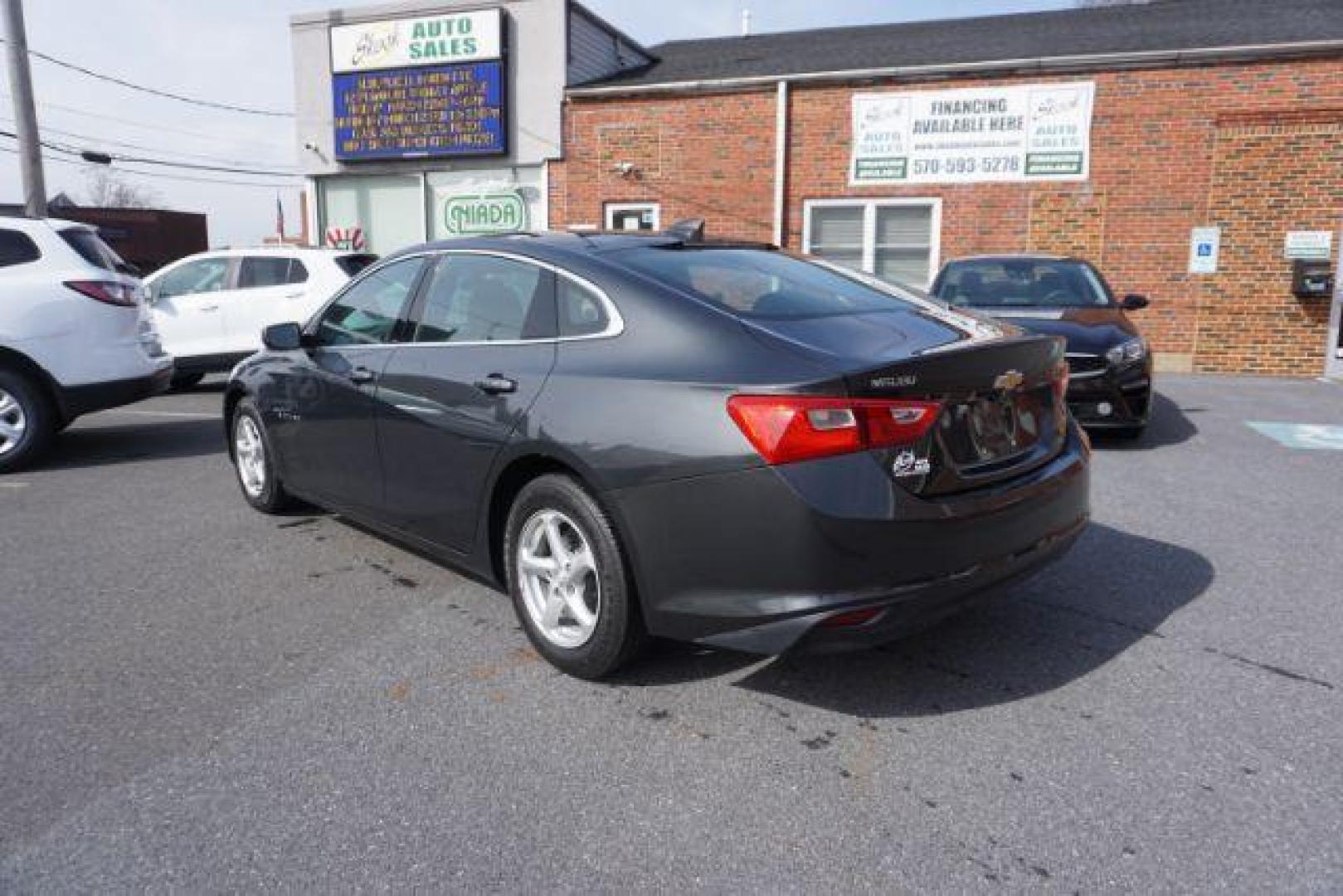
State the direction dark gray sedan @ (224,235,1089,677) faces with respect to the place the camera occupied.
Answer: facing away from the viewer and to the left of the viewer

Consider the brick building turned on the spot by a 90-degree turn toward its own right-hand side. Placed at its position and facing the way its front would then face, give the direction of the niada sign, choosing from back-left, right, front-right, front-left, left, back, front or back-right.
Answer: front

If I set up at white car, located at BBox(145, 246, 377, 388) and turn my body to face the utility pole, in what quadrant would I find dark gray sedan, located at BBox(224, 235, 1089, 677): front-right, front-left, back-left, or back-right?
back-left

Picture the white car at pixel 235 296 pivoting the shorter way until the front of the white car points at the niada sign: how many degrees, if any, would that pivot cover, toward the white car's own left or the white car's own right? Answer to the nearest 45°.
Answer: approximately 135° to the white car's own right

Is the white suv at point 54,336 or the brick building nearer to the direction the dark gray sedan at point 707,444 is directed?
the white suv

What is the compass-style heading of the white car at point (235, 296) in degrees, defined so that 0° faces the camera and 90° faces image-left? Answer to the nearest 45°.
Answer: approximately 90°

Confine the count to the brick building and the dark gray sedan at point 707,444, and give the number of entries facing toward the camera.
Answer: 1

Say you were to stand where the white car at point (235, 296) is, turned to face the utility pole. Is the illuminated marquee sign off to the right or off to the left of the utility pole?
right

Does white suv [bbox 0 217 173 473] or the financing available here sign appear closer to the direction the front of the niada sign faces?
the white suv

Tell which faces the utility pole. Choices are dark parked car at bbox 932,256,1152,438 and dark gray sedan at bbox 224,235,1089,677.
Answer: the dark gray sedan

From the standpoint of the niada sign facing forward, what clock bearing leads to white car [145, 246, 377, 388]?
The white car is roughly at 1 o'clock from the niada sign.
